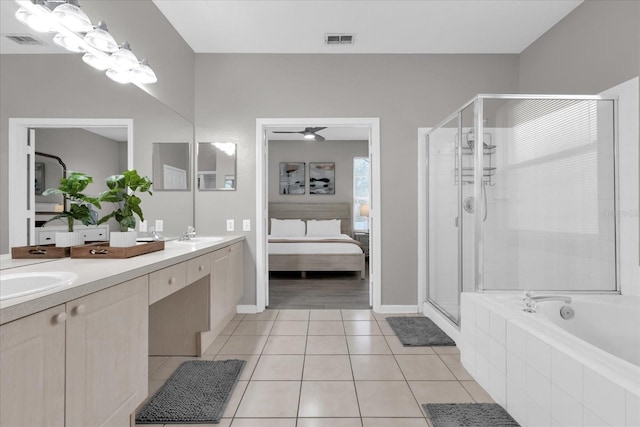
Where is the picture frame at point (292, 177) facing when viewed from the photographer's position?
facing the viewer

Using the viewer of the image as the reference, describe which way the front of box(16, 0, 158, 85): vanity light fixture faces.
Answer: facing the viewer and to the right of the viewer

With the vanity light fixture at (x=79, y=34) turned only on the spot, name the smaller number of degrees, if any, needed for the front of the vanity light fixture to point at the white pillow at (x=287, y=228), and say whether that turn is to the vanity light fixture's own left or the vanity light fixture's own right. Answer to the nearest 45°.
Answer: approximately 90° to the vanity light fixture's own left

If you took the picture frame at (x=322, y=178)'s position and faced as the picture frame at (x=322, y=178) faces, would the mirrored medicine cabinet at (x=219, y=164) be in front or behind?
in front

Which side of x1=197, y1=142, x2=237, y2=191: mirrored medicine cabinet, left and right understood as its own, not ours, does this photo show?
front

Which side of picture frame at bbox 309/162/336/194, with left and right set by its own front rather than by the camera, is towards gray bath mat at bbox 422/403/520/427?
front

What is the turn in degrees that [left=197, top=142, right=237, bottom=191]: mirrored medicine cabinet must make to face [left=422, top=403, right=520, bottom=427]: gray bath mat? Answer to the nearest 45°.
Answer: approximately 45° to its left

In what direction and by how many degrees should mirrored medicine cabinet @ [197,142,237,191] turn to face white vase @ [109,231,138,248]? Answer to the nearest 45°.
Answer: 0° — it already faces it

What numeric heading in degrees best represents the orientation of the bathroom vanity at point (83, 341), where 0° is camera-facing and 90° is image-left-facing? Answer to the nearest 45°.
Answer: approximately 315°

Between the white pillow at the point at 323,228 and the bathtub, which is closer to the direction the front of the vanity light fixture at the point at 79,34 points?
the bathtub

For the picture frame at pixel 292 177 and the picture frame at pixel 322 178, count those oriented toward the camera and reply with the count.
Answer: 2

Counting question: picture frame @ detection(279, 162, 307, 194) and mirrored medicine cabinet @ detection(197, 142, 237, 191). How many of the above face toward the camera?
2

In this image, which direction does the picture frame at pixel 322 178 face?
toward the camera

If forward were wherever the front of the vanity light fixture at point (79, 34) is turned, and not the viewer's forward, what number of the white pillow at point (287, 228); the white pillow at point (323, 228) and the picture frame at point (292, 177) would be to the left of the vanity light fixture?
3

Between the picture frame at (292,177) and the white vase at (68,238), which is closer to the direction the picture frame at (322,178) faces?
the white vase
